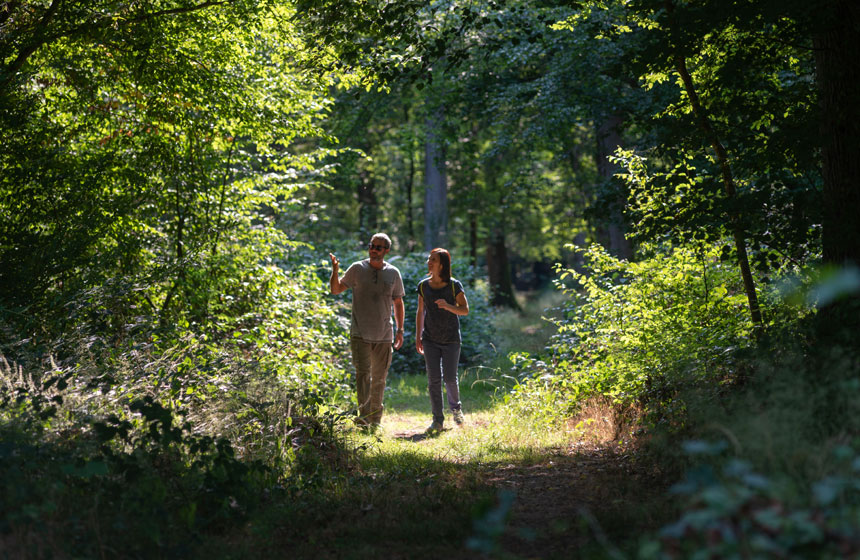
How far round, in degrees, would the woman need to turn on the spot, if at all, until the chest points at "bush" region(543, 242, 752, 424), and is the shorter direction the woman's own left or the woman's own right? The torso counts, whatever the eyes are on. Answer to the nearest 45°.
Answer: approximately 90° to the woman's own left

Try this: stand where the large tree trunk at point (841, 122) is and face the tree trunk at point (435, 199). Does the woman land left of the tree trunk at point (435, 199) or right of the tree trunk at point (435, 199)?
left

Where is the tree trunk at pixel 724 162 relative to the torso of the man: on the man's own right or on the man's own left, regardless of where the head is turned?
on the man's own left

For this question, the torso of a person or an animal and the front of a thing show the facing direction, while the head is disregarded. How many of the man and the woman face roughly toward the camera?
2

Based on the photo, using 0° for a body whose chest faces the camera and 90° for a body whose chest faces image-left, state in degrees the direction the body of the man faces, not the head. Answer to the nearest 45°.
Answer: approximately 0°

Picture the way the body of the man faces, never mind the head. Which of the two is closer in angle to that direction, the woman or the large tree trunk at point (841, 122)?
the large tree trunk

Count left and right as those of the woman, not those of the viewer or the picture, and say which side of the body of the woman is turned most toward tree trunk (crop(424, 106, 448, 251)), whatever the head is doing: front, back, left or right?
back

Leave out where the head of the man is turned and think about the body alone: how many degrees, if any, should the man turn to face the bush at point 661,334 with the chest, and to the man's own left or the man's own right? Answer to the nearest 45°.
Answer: approximately 90° to the man's own left
